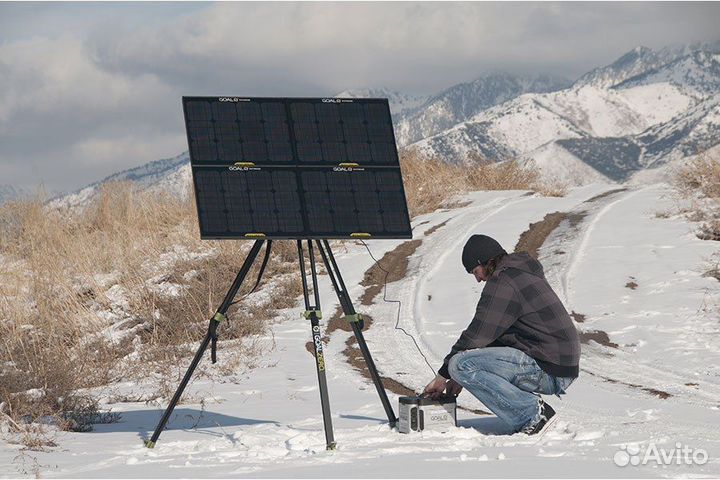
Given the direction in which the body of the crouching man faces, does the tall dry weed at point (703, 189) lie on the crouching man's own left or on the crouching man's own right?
on the crouching man's own right

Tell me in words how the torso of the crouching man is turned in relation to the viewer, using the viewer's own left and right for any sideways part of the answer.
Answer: facing to the left of the viewer

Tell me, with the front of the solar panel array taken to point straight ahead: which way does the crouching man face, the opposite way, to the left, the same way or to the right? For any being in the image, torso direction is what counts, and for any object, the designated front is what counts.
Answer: to the right

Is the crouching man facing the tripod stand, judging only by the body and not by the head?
yes

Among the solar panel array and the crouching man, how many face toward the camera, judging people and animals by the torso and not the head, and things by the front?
1

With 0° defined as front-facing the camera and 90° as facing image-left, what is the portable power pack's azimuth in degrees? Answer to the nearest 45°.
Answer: approximately 45°

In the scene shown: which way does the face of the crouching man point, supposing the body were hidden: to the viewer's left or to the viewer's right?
to the viewer's left

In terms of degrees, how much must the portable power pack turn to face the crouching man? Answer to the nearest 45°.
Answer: approximately 135° to its left

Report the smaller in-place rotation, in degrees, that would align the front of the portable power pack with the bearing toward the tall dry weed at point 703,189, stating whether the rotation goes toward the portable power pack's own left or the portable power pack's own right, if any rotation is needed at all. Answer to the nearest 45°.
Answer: approximately 180°

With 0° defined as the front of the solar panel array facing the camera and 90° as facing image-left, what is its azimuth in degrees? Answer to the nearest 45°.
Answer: approximately 0°
